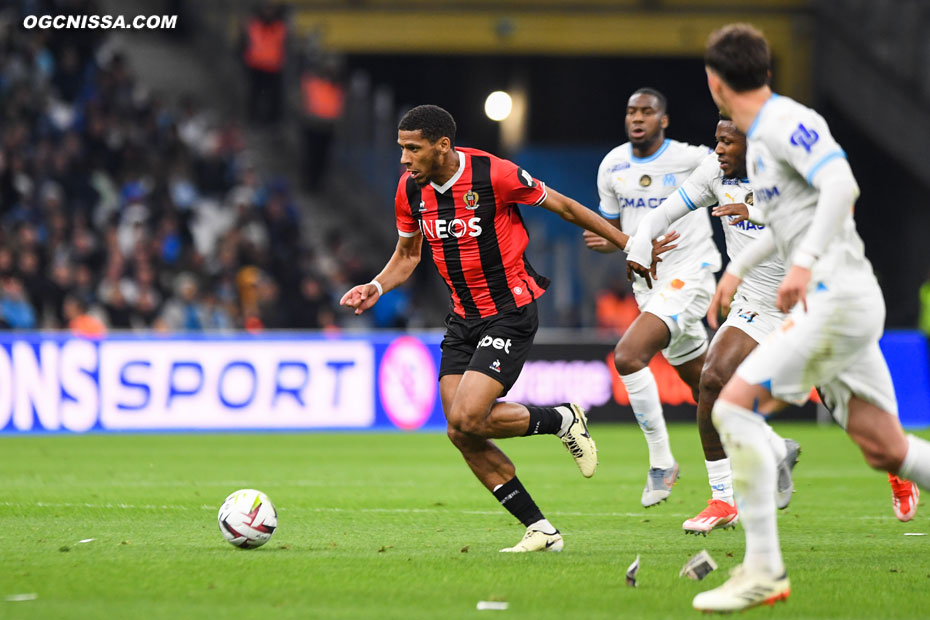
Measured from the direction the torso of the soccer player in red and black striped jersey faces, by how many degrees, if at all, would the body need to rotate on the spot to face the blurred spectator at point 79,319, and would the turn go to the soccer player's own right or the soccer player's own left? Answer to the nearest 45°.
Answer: approximately 90° to the soccer player's own right

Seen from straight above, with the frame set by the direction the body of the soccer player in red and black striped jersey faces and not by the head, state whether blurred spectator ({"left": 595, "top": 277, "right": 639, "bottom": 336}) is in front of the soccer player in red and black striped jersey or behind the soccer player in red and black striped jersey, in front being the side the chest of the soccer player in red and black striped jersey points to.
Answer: behind

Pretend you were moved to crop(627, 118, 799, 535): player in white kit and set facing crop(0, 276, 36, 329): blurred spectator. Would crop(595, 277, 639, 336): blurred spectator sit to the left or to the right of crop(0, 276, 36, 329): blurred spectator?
right

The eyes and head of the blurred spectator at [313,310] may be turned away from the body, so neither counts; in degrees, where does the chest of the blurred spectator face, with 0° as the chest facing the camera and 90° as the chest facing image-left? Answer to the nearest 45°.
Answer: approximately 0°

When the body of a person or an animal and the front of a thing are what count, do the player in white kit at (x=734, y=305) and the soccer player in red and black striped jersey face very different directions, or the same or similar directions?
same or similar directions

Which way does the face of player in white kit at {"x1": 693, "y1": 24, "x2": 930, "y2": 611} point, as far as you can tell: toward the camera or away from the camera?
away from the camera

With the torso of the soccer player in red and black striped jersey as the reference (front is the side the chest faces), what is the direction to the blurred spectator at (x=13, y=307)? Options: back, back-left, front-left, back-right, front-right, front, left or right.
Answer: right

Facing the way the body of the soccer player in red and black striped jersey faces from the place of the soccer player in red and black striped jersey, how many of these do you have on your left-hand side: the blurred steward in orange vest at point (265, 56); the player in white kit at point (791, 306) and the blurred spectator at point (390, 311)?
1

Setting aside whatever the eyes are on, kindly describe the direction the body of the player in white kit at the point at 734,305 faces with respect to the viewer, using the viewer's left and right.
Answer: facing the viewer and to the left of the viewer

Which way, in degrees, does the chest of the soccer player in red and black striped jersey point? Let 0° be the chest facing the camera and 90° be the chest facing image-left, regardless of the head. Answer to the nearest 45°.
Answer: approximately 45°

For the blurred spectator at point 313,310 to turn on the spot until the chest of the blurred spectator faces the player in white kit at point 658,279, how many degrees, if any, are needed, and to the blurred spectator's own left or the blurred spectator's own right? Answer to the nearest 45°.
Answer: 0° — they already face them

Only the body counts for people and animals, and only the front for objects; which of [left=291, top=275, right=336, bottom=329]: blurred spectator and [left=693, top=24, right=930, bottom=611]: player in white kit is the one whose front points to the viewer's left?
the player in white kit

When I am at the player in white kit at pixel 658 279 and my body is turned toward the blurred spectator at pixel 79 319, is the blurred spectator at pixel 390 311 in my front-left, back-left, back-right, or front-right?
front-right

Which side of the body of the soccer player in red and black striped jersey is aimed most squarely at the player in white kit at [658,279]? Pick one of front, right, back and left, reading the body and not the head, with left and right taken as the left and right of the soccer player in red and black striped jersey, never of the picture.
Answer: back

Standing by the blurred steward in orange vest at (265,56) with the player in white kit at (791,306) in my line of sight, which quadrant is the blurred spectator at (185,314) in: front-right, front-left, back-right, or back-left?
front-right

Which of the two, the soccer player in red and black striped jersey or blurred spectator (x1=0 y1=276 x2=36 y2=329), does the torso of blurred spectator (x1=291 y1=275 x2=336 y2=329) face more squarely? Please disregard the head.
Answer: the soccer player in red and black striped jersey
